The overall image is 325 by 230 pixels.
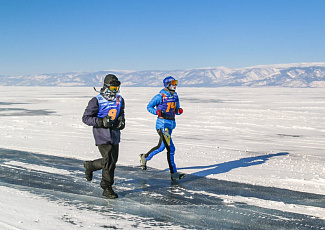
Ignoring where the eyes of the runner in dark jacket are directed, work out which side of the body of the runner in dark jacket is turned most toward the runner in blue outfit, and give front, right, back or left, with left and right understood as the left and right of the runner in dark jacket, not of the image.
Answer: left

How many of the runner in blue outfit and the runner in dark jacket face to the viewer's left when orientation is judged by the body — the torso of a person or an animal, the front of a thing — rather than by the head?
0

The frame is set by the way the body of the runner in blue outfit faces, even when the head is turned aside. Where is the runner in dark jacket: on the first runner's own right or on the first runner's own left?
on the first runner's own right

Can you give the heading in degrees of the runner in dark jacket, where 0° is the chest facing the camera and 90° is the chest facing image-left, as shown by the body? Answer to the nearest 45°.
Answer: approximately 315°

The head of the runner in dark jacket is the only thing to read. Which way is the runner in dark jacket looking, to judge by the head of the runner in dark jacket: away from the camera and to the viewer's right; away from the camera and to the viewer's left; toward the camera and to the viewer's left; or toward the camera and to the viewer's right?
toward the camera and to the viewer's right
